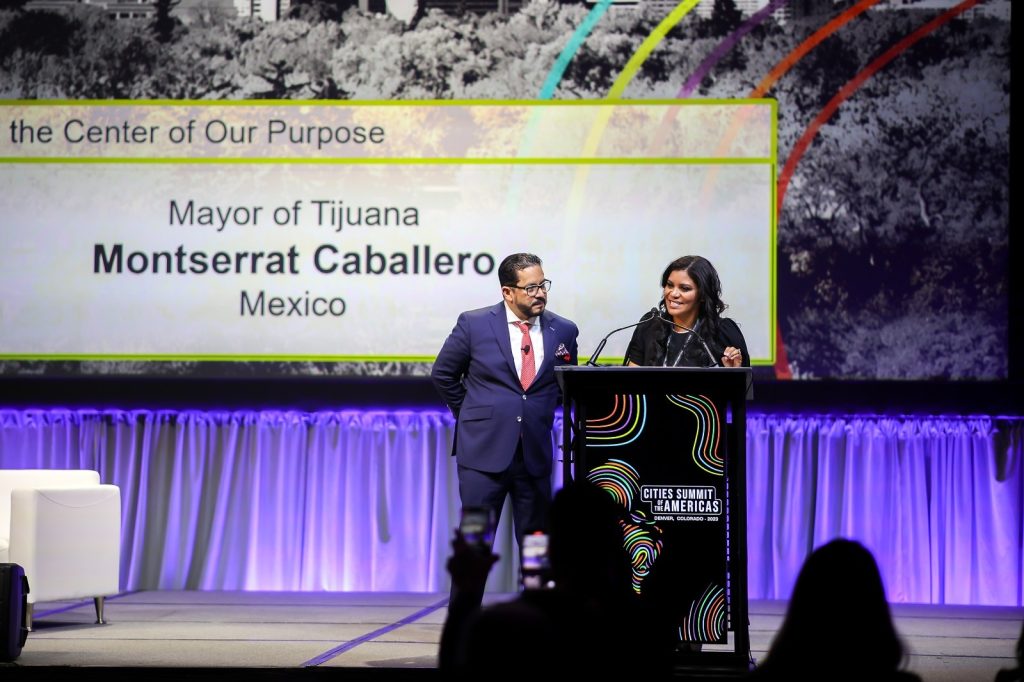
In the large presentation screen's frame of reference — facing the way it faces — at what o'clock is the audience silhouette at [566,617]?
The audience silhouette is roughly at 12 o'clock from the large presentation screen.

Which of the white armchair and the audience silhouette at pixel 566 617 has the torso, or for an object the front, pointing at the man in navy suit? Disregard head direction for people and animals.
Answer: the audience silhouette

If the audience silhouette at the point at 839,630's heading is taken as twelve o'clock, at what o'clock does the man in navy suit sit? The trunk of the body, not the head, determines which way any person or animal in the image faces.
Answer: The man in navy suit is roughly at 11 o'clock from the audience silhouette.

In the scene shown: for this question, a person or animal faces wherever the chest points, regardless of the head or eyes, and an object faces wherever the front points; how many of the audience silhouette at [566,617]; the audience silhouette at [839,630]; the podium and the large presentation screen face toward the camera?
2

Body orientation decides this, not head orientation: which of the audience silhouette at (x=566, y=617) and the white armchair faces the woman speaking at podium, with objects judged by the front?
the audience silhouette

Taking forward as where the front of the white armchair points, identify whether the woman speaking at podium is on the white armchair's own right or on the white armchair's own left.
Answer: on the white armchair's own left

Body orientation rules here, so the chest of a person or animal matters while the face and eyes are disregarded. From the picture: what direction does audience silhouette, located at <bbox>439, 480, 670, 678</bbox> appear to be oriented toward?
away from the camera

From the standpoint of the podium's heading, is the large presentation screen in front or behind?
behind

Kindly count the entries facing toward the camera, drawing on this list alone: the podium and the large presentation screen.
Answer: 2

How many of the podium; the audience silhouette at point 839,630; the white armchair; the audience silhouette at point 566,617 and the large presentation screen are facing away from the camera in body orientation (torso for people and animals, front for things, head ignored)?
2

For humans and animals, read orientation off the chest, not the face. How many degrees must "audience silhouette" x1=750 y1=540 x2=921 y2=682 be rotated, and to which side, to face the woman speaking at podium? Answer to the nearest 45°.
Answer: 0° — they already face them

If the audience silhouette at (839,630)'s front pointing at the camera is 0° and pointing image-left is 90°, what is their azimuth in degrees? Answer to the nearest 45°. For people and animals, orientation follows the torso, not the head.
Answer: approximately 180°
